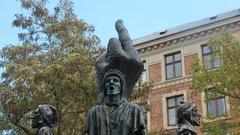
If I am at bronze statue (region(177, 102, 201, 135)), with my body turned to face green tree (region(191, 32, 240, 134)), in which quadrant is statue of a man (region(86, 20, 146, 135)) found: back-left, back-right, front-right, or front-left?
back-left

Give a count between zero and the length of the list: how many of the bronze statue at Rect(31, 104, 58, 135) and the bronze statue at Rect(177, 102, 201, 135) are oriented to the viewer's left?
1

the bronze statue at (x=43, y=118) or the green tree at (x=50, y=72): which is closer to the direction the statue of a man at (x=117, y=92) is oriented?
the bronze statue

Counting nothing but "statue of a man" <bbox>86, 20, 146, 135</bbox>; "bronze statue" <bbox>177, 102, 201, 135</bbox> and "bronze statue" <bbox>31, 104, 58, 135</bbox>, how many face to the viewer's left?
1

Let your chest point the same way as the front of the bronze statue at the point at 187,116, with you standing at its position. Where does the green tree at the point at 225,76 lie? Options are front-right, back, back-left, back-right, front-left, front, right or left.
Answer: left

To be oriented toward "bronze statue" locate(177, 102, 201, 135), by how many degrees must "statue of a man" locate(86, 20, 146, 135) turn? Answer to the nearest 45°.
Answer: approximately 90° to its left

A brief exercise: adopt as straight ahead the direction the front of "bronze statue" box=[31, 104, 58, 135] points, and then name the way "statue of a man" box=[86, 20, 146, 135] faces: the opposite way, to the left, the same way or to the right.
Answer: to the left

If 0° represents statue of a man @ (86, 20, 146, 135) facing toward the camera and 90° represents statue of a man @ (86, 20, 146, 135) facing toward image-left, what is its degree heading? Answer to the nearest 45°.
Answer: approximately 0°

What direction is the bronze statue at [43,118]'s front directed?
to the viewer's left
